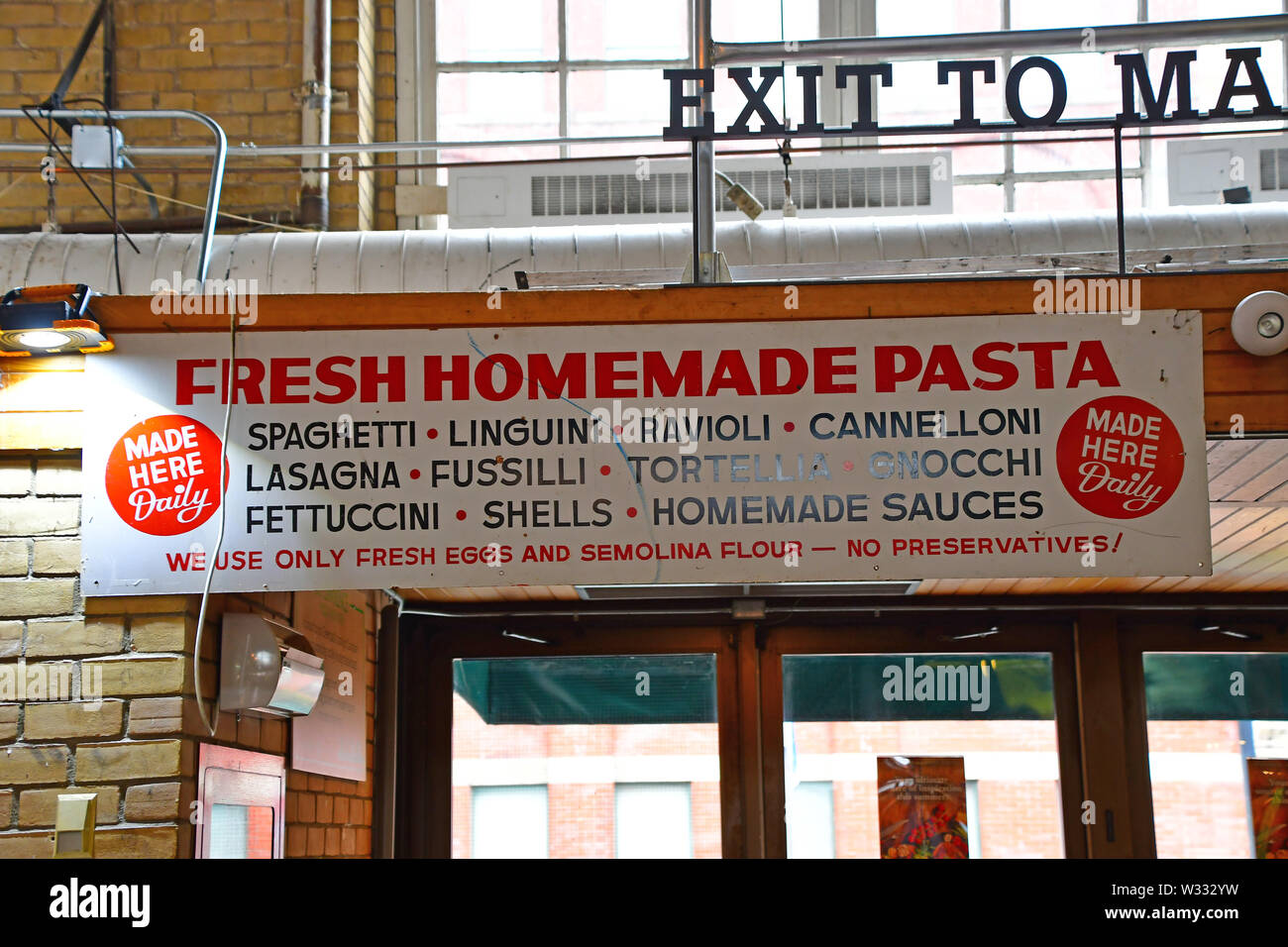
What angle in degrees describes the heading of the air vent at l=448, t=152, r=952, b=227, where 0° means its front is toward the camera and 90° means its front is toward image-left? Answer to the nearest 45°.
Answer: approximately 0°

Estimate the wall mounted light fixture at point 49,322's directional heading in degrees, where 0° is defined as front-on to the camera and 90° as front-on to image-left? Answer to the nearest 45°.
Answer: approximately 0°

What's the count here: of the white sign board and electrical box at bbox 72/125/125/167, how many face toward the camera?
2

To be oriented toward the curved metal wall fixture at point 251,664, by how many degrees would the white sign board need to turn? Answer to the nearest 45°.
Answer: approximately 90° to its right

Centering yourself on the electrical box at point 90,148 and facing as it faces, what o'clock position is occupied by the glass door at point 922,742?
The glass door is roughly at 9 o'clock from the electrical box.
